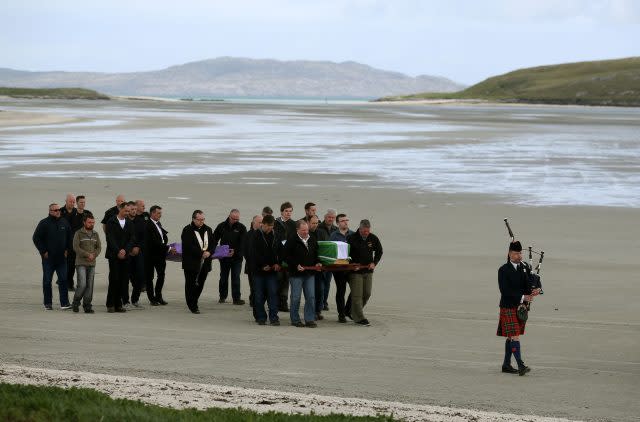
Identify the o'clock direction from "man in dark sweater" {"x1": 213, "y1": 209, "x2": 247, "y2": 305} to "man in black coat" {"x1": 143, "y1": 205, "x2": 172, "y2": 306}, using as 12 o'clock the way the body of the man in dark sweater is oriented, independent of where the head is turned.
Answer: The man in black coat is roughly at 3 o'clock from the man in dark sweater.

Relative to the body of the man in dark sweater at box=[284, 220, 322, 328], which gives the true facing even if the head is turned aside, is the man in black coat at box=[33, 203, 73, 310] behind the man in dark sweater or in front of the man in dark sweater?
behind

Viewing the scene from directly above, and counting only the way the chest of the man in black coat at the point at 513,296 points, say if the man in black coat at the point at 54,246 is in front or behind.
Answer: behind

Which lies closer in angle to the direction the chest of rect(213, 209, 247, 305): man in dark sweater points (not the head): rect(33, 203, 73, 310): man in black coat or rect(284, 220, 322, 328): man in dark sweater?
the man in dark sweater

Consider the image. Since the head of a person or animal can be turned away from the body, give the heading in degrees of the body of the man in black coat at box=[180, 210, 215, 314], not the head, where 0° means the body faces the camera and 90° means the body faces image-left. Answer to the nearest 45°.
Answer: approximately 315°

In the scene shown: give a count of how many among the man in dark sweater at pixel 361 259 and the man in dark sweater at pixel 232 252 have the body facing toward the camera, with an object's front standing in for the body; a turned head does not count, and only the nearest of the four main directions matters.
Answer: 2

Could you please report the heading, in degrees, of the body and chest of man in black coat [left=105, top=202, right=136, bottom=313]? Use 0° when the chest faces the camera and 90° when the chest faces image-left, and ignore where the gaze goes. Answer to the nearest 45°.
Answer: approximately 315°

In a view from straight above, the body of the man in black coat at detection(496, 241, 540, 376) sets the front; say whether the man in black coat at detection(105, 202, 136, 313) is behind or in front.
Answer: behind
